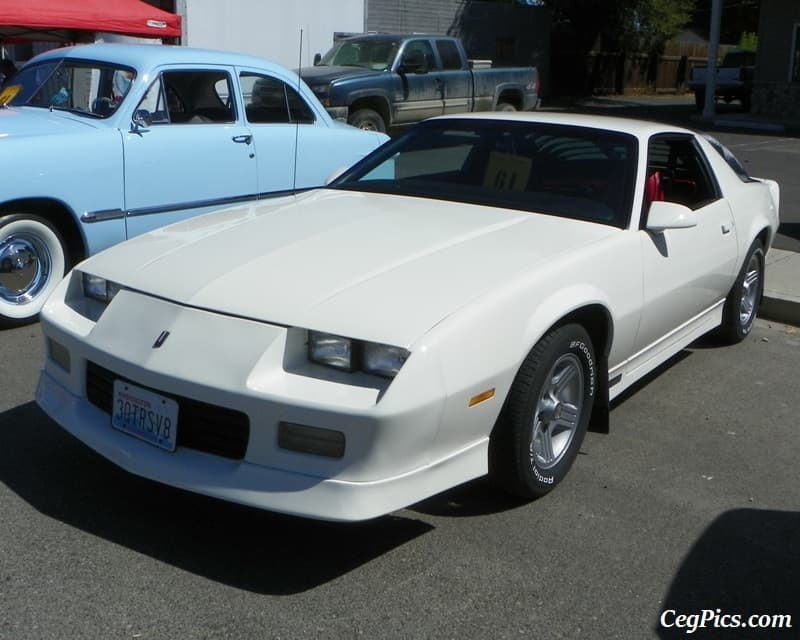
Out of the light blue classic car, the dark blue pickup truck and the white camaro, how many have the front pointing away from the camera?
0

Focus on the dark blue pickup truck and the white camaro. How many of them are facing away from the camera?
0

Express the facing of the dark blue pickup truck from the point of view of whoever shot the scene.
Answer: facing the viewer and to the left of the viewer

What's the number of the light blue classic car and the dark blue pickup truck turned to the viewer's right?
0

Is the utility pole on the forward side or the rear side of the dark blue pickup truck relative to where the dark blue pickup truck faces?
on the rear side

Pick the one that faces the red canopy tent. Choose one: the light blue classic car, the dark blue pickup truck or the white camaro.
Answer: the dark blue pickup truck

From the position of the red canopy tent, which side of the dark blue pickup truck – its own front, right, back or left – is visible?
front

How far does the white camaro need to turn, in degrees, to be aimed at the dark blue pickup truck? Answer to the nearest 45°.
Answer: approximately 135° to its right
